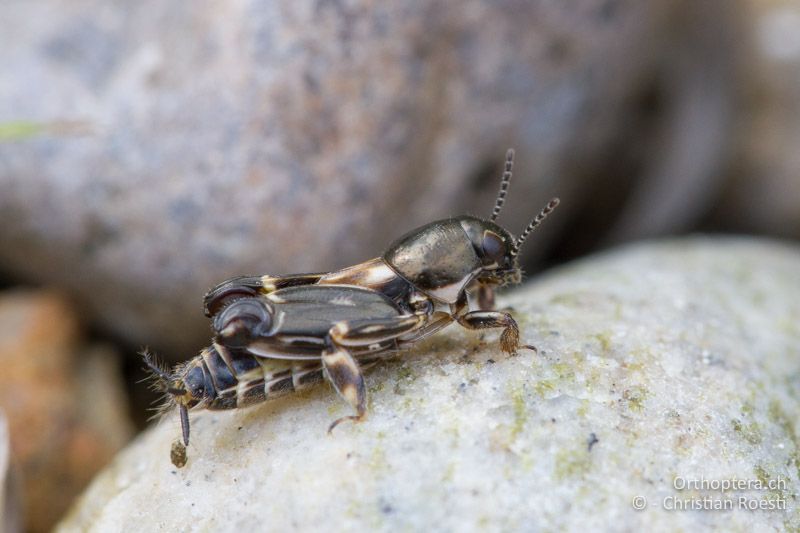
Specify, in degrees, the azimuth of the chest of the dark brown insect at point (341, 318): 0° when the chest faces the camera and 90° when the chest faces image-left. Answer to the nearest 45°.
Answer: approximately 270°

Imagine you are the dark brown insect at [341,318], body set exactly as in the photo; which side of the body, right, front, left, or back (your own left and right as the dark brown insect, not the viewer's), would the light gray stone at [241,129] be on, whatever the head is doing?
left
